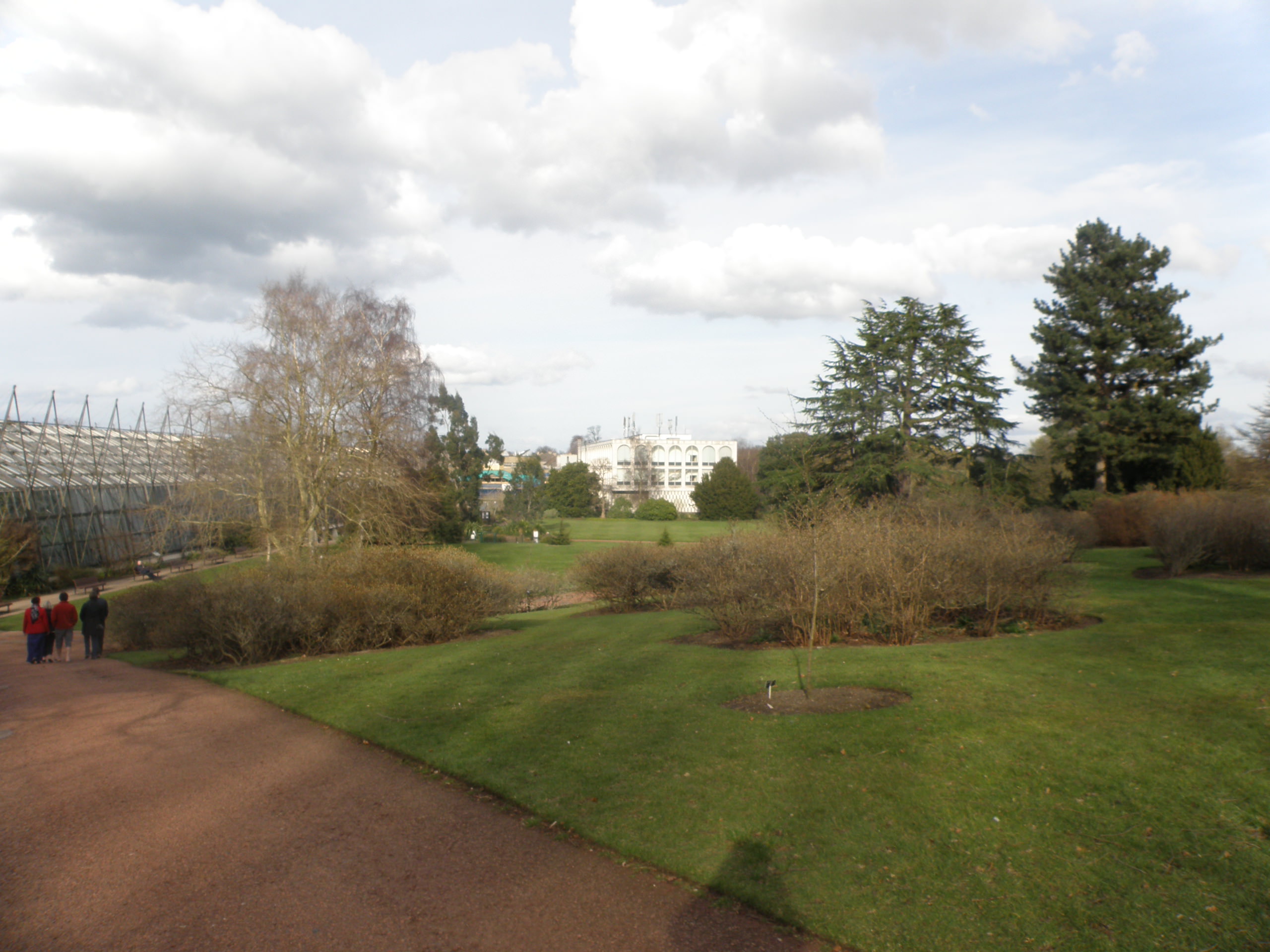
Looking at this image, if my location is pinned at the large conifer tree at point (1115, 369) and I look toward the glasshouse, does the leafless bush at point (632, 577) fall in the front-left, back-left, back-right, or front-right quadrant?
front-left

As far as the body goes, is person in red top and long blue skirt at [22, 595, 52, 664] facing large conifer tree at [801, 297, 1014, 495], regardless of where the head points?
no

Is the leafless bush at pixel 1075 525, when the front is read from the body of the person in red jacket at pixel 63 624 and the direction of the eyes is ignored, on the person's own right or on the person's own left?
on the person's own right

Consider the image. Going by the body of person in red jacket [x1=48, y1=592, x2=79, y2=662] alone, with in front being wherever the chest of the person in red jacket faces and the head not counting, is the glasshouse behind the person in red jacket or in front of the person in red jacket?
in front

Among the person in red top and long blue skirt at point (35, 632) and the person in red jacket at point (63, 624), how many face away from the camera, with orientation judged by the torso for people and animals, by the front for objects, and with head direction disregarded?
2

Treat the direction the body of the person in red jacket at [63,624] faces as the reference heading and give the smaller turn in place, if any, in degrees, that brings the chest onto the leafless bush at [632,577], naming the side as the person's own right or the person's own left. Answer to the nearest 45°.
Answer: approximately 90° to the person's own right

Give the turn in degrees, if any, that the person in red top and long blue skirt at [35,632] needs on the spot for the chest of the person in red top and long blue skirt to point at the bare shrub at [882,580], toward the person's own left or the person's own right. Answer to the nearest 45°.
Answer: approximately 135° to the person's own right

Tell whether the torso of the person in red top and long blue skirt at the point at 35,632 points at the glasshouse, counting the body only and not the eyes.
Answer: yes

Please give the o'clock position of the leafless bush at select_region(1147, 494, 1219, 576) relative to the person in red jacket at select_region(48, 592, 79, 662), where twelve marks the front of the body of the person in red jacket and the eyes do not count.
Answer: The leafless bush is roughly at 4 o'clock from the person in red jacket.

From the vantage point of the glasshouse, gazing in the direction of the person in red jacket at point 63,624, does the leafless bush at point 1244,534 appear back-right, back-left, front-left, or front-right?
front-left

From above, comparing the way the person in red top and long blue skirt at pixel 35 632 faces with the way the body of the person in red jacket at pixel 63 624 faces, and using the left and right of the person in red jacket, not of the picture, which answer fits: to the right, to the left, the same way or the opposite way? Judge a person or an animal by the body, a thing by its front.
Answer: the same way

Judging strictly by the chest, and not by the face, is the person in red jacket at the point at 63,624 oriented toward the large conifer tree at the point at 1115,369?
no

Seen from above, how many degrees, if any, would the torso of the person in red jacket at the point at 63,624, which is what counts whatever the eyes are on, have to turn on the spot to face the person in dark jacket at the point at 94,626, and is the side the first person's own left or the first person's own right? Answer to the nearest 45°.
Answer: approximately 90° to the first person's own right

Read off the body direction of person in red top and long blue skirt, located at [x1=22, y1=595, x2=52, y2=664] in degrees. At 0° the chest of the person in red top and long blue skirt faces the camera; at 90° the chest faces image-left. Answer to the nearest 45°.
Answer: approximately 180°

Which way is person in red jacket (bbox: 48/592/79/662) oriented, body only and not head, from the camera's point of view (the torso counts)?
away from the camera
